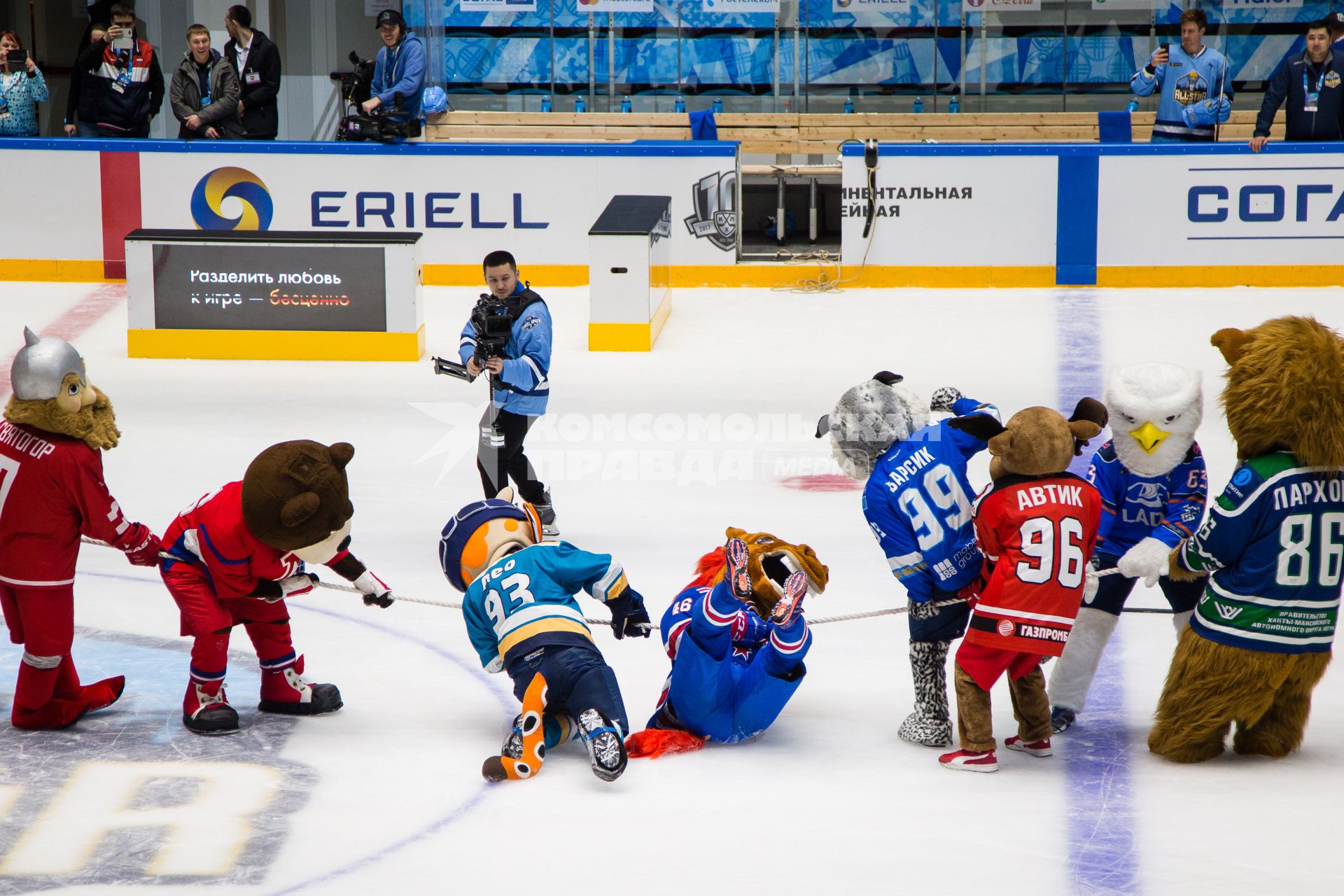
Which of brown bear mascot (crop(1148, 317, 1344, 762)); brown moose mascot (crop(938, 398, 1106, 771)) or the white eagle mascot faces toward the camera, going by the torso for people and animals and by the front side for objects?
the white eagle mascot

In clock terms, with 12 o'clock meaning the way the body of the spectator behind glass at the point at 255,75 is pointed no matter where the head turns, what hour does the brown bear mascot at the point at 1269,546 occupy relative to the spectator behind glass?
The brown bear mascot is roughly at 10 o'clock from the spectator behind glass.

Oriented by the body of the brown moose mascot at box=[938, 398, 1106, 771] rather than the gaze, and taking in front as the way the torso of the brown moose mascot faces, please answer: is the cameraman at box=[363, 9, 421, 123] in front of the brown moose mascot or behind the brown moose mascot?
in front

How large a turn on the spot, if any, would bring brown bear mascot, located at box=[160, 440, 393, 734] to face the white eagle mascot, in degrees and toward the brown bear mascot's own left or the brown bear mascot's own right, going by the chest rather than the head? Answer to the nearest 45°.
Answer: approximately 45° to the brown bear mascot's own left

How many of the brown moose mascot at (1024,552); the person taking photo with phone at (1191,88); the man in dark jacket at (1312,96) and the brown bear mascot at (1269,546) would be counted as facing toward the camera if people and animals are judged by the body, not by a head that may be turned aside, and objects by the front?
2

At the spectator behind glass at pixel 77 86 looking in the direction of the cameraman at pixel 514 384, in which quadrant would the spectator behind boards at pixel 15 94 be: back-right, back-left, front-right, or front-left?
back-right

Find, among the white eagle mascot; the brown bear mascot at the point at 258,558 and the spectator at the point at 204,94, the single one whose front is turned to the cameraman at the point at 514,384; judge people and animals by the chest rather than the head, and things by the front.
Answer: the spectator

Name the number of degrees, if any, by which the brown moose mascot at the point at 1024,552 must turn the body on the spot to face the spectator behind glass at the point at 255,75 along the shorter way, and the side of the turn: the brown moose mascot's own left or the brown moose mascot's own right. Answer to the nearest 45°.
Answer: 0° — they already face them

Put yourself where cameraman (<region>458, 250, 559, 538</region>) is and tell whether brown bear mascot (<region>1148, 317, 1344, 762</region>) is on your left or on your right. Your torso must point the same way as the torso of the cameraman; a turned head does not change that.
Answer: on your left

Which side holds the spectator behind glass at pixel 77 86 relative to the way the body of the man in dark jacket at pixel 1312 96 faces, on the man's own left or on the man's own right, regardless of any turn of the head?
on the man's own right

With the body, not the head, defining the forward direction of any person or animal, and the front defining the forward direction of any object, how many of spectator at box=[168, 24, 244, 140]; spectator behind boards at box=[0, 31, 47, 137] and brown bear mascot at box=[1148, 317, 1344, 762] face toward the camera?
2

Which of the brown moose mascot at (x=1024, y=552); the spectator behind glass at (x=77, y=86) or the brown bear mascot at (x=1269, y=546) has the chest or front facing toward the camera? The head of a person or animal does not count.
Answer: the spectator behind glass
